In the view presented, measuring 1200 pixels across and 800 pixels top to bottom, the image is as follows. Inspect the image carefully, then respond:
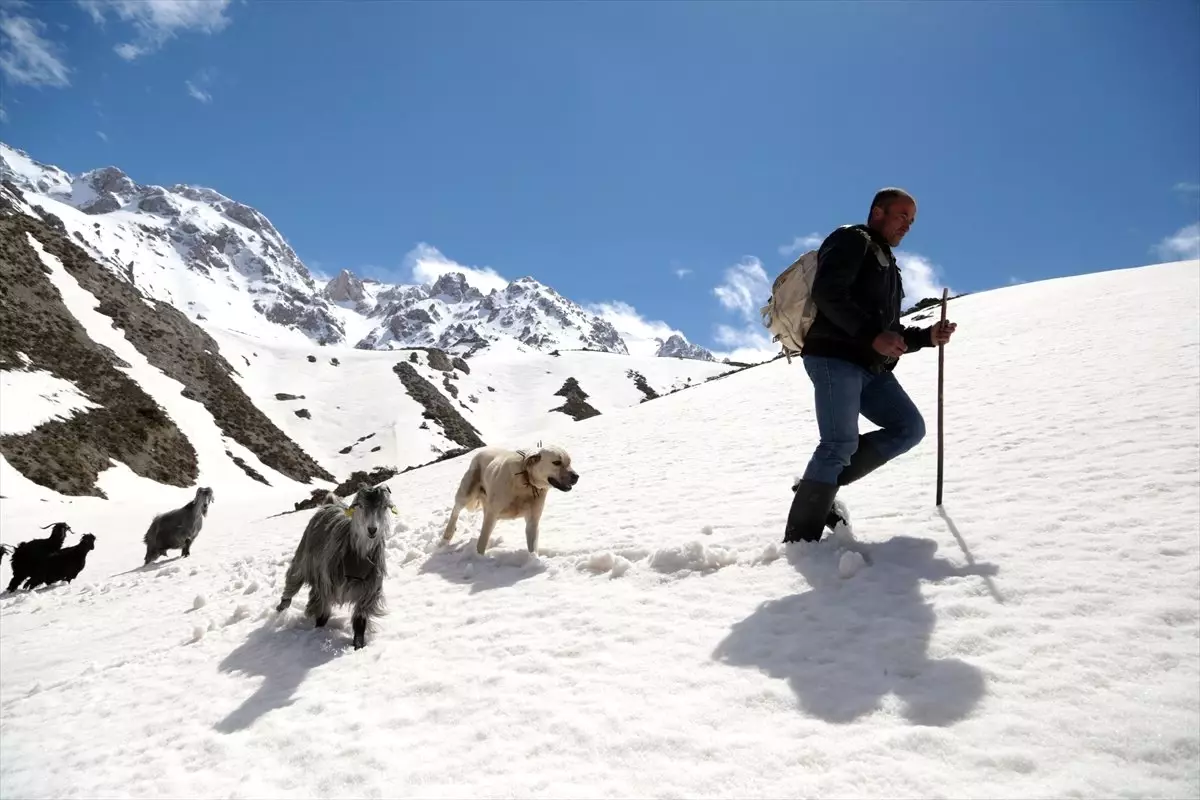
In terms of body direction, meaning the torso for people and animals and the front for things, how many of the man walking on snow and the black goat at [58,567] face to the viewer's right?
2

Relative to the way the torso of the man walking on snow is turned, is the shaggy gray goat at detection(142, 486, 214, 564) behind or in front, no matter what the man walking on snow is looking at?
behind

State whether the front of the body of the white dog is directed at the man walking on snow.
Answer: yes

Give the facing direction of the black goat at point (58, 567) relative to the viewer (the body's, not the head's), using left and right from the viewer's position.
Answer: facing to the right of the viewer

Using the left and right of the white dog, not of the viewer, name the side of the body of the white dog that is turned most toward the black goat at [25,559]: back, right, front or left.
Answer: back

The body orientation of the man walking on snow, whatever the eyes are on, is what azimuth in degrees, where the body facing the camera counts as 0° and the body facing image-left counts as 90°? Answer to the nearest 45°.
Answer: approximately 270°

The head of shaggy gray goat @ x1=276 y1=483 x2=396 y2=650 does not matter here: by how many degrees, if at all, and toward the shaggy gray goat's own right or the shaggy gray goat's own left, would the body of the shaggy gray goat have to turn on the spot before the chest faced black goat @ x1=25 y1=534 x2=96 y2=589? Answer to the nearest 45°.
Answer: approximately 180°

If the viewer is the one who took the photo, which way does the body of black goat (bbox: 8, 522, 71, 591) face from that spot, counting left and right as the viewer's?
facing to the right of the viewer
